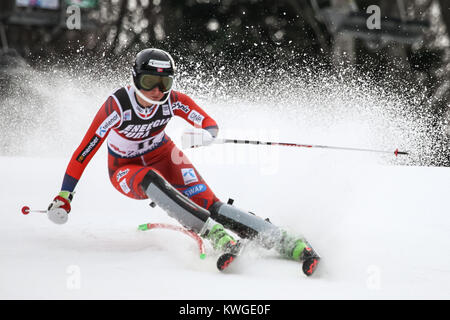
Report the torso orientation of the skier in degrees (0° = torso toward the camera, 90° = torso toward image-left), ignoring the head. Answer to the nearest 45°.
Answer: approximately 0°
